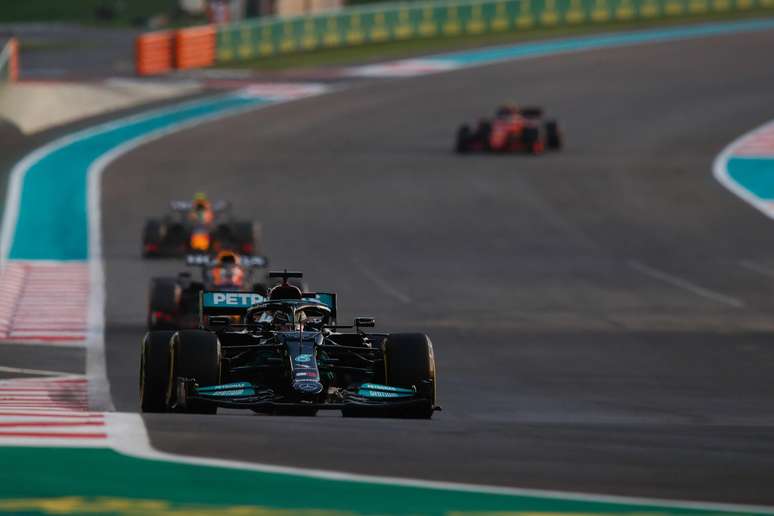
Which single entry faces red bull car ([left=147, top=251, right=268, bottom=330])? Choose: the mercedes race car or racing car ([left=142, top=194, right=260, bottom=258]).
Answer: the racing car

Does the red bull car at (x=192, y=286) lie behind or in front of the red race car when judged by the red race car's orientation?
in front

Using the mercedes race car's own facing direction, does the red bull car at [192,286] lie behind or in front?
behind

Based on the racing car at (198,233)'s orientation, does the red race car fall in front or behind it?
behind

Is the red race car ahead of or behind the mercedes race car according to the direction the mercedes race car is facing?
behind

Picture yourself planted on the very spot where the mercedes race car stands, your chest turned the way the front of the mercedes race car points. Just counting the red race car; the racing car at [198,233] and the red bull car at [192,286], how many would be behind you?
3

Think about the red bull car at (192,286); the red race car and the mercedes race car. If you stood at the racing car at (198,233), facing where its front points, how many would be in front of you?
2

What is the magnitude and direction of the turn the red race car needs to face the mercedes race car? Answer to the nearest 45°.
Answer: approximately 45° to its left

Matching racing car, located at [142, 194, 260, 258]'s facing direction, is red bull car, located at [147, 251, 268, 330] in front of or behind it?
in front

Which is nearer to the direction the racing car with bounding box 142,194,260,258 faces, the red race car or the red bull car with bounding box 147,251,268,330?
the red bull car

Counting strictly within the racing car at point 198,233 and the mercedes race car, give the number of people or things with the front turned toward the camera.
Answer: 2

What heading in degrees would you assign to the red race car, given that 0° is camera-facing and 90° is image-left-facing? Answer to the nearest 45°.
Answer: approximately 45°

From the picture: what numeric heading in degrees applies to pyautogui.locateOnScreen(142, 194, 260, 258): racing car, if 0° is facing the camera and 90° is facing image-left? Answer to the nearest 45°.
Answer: approximately 0°

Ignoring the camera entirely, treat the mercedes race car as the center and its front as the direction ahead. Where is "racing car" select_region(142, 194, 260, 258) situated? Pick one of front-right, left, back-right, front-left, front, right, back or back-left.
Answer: back
